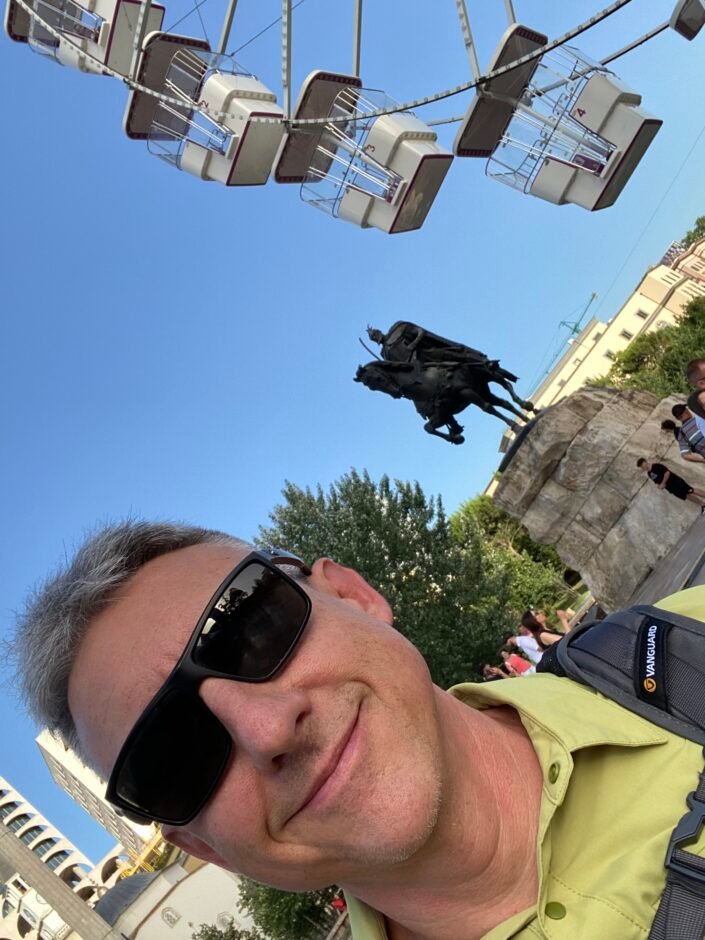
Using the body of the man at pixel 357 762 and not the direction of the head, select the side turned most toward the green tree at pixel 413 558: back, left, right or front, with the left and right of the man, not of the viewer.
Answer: back

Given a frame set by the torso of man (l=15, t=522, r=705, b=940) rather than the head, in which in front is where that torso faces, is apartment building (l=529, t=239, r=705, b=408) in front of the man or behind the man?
behind

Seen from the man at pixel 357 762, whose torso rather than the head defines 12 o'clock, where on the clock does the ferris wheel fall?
The ferris wheel is roughly at 5 o'clock from the man.

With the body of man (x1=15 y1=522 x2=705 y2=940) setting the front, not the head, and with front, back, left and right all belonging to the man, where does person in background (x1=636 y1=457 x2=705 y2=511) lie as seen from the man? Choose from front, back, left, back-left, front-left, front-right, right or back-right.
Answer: back

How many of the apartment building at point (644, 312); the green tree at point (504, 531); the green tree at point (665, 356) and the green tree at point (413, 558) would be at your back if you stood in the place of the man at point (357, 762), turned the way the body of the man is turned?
4

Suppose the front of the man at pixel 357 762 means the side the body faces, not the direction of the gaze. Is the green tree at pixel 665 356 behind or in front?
behind

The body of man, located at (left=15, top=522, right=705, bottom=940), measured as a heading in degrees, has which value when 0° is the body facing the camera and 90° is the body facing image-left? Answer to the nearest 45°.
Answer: approximately 0°

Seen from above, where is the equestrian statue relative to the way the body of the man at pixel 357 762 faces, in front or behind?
behind

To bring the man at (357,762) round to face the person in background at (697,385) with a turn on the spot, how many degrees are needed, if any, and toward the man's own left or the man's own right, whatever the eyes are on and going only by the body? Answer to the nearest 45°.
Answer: approximately 180°

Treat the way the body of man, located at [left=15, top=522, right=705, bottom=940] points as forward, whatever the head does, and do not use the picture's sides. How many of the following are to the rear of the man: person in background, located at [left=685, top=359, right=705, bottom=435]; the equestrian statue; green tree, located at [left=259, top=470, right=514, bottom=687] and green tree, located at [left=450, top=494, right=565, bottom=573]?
4

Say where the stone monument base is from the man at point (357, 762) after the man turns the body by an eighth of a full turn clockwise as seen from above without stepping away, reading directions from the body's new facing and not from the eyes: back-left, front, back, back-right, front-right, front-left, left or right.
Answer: back-right
